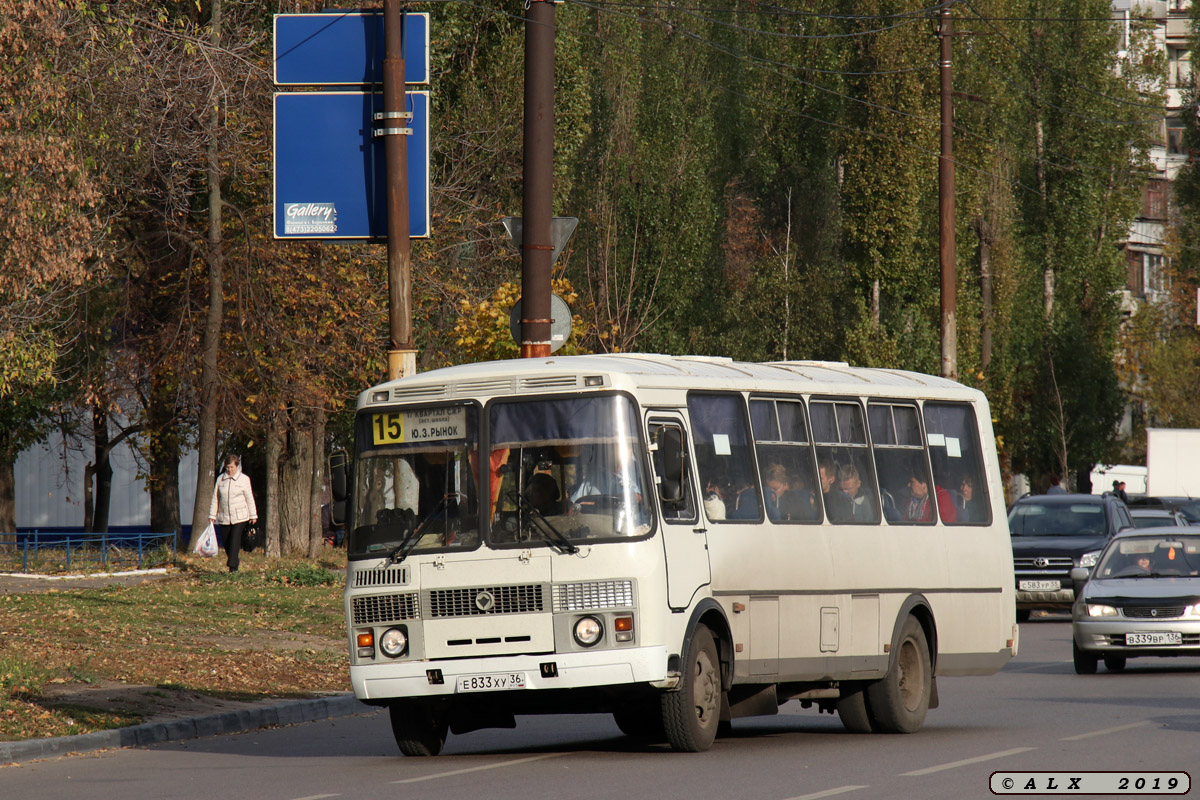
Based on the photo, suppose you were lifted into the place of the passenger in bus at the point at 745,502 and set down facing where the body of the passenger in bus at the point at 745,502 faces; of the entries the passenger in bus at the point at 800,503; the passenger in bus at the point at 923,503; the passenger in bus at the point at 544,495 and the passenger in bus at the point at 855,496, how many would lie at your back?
3

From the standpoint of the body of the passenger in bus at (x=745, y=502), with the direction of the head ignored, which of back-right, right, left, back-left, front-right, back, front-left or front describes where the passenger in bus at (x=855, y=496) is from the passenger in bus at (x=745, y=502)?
back

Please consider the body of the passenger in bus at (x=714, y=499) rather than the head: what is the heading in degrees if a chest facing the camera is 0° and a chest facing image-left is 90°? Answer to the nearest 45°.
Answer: approximately 45°

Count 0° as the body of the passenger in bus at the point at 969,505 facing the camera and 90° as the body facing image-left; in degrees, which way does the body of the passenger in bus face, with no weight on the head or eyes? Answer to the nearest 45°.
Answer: approximately 45°

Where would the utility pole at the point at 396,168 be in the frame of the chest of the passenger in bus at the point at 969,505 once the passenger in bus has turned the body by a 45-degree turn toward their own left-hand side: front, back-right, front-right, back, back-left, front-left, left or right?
right

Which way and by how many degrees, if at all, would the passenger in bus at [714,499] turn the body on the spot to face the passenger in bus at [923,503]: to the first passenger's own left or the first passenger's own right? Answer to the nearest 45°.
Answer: approximately 180°

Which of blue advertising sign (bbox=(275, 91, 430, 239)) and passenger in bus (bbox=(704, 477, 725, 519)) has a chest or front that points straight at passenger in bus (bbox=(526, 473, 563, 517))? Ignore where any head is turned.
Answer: passenger in bus (bbox=(704, 477, 725, 519))

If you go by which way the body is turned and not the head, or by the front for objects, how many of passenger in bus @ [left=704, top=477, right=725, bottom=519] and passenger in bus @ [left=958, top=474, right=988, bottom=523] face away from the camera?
0

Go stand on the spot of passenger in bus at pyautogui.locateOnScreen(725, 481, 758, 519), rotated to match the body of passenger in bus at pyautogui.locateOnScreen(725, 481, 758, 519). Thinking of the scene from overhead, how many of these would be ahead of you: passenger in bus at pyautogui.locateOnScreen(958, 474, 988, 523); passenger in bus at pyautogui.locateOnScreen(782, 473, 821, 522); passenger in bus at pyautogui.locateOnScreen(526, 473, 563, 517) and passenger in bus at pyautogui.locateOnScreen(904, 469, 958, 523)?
1
